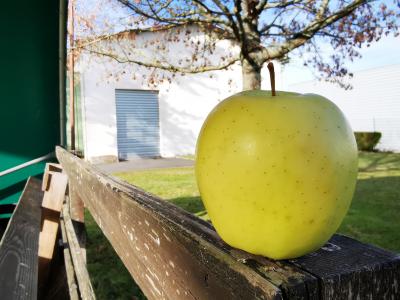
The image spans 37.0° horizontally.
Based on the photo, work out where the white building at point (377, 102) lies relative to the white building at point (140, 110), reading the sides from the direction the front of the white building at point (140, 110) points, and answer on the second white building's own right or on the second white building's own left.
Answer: on the second white building's own left

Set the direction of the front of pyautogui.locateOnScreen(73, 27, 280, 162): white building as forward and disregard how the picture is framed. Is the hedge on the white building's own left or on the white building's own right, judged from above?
on the white building's own left

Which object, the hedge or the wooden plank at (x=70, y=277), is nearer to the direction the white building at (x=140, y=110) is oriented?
the wooden plank

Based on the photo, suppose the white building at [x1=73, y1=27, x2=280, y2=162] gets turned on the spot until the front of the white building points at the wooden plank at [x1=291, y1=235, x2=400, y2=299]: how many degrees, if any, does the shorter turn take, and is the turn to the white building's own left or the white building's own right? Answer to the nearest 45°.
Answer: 0° — it already faces it

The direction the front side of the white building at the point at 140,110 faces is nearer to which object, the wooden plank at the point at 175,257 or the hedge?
the wooden plank

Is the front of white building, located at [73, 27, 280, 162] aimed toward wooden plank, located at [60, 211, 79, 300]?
yes

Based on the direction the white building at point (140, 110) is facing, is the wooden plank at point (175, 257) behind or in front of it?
in front

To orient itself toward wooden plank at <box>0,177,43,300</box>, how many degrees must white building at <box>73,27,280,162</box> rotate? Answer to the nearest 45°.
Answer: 0° — it already faces it

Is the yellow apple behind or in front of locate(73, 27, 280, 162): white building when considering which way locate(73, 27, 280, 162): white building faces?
in front

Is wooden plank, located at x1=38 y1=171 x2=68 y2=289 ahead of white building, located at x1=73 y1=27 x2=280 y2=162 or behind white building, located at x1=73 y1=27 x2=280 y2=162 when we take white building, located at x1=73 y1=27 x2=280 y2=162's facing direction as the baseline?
ahead

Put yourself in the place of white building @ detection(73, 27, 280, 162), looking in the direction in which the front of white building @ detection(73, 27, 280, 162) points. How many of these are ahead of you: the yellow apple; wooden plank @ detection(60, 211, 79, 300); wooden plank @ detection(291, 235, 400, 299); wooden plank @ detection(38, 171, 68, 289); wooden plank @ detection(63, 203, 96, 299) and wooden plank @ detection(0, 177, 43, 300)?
6

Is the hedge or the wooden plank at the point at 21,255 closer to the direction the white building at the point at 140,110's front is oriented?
the wooden plank

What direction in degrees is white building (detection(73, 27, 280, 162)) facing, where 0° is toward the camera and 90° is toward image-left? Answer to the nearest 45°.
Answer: approximately 0°
